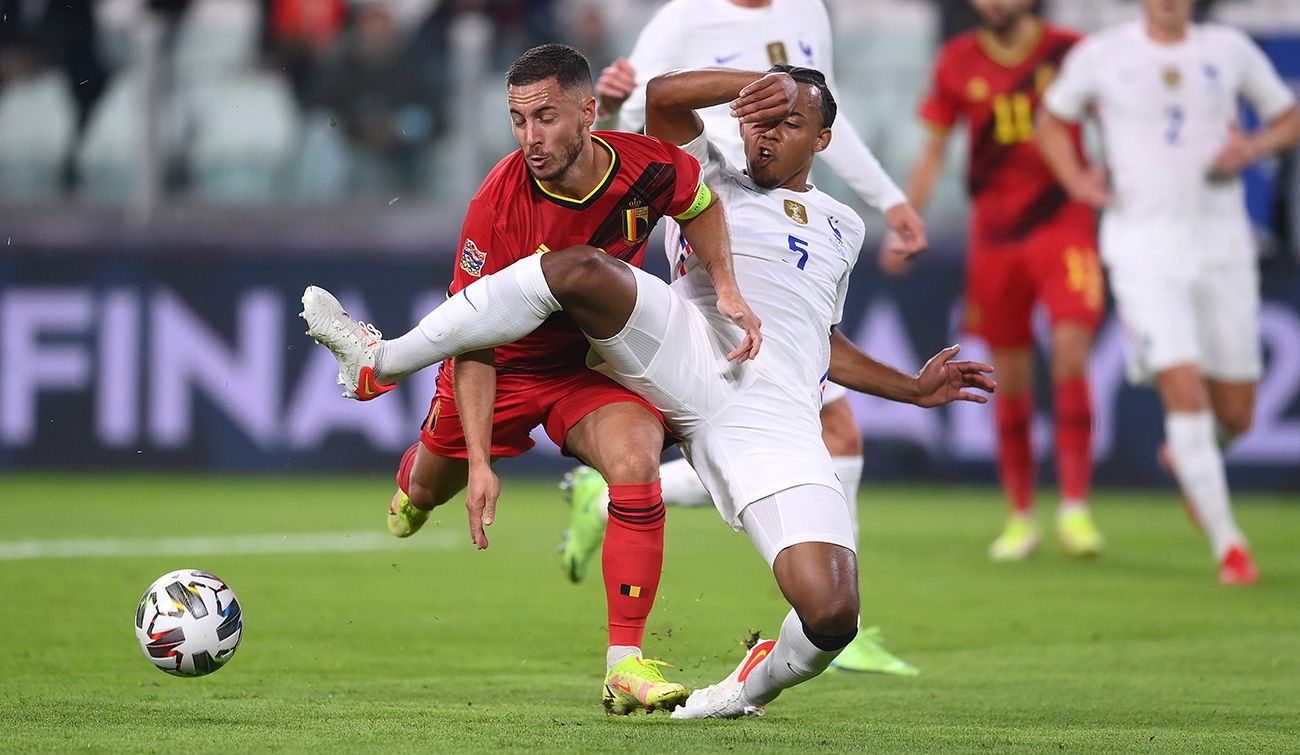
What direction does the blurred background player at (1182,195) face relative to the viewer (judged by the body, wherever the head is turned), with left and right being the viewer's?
facing the viewer

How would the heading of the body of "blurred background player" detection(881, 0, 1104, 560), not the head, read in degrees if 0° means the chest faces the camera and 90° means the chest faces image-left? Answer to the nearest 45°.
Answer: approximately 0°

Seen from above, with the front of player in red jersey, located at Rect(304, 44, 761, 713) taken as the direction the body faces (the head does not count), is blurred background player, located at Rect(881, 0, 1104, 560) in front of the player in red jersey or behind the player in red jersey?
behind

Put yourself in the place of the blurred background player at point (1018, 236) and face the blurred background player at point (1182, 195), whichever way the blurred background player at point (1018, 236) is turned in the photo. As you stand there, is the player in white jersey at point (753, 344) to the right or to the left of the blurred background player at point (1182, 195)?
right

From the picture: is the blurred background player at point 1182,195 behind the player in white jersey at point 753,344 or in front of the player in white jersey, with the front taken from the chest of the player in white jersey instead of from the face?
behind

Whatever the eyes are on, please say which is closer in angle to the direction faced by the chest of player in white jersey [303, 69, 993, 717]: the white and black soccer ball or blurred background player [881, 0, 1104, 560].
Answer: the white and black soccer ball

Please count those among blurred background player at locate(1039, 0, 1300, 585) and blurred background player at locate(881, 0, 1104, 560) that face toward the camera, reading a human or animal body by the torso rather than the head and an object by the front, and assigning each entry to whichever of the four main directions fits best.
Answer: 2

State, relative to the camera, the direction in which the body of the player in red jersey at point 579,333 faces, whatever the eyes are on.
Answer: toward the camera

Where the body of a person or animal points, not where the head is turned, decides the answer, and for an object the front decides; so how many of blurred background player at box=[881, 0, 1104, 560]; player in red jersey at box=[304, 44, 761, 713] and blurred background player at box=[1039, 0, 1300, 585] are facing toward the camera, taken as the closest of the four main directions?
3

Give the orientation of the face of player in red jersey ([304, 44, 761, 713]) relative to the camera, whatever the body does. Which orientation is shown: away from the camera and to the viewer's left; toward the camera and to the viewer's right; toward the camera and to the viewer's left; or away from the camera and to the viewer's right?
toward the camera and to the viewer's left
